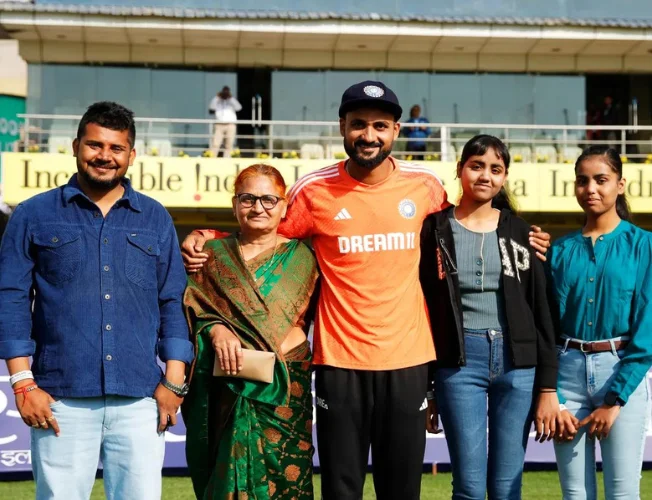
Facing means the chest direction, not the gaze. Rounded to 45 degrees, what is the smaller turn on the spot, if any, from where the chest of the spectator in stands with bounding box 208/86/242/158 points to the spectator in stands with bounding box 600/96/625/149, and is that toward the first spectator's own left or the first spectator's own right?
approximately 90° to the first spectator's own left

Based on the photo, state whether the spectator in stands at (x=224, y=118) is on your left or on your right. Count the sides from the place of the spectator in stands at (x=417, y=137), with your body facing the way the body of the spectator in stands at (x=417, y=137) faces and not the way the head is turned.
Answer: on your right

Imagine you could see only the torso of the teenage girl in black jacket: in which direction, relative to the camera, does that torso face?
toward the camera

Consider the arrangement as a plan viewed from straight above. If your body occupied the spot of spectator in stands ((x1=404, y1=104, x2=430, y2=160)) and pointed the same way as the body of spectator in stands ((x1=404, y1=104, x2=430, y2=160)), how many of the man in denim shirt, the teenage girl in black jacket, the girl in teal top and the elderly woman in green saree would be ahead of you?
4

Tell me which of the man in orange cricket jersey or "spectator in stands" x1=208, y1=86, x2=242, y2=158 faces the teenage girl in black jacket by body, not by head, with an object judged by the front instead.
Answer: the spectator in stands

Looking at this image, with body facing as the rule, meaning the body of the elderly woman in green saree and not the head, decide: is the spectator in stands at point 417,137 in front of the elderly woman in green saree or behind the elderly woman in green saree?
behind

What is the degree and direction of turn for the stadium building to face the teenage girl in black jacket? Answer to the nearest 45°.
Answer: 0° — it already faces them

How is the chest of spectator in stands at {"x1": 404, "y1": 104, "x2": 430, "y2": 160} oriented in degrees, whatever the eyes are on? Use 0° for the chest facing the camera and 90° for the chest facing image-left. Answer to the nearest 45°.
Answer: approximately 0°

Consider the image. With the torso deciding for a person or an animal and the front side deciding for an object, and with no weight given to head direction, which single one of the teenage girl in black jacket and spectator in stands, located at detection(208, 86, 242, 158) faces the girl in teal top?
the spectator in stands

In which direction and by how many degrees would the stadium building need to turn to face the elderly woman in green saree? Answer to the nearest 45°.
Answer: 0° — it already faces them

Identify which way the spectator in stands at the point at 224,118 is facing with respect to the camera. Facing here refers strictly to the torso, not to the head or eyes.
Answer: toward the camera

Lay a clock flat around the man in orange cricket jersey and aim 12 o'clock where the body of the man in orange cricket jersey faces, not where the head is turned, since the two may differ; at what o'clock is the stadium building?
The stadium building is roughly at 6 o'clock from the man in orange cricket jersey.
